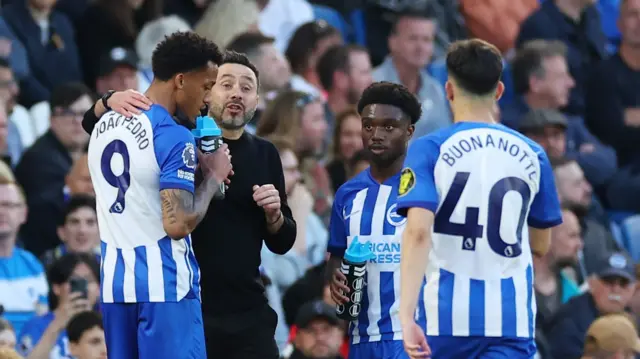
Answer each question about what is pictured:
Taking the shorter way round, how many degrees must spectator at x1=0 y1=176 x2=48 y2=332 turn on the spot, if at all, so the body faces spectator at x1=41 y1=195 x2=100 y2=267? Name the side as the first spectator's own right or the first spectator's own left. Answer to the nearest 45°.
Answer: approximately 90° to the first spectator's own left

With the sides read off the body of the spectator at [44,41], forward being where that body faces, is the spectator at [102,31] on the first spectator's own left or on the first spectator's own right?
on the first spectator's own left
